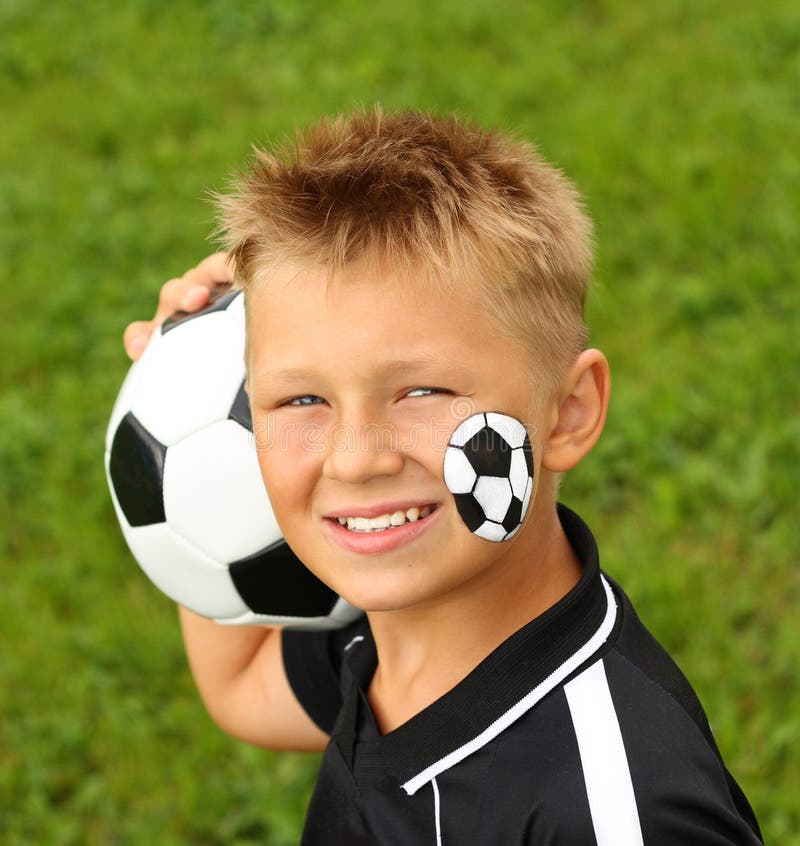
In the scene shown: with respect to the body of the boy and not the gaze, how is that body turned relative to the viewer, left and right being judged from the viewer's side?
facing the viewer and to the left of the viewer
